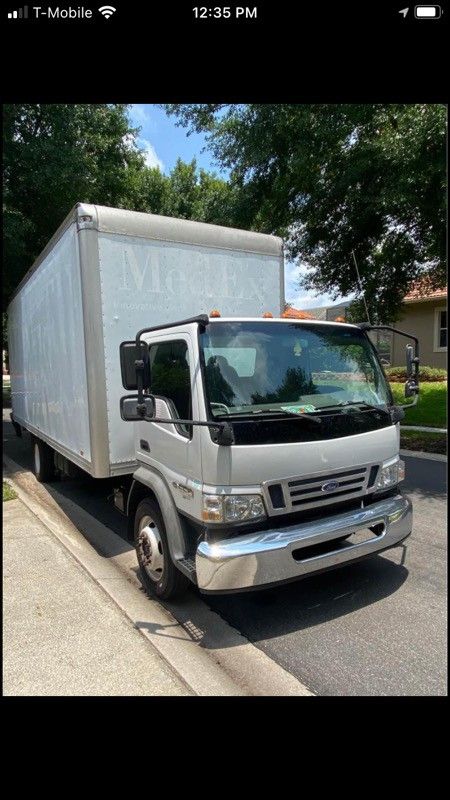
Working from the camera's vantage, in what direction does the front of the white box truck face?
facing the viewer and to the right of the viewer

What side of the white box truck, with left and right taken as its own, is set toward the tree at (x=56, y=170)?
back

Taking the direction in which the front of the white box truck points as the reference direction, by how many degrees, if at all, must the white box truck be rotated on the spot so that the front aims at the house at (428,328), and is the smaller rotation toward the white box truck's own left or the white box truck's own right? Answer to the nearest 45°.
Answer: approximately 90° to the white box truck's own left

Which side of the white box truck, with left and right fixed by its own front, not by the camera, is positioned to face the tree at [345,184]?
left

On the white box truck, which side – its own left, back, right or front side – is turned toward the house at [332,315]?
left
